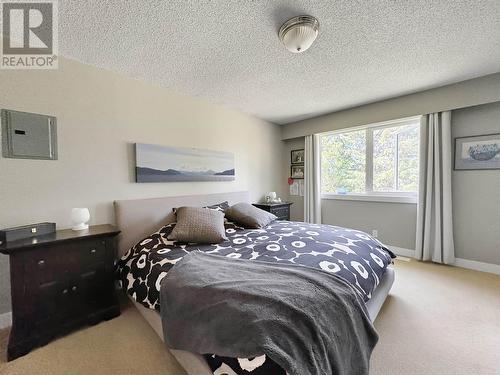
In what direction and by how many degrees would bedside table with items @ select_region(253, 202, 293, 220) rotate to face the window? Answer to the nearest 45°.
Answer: approximately 45° to its left

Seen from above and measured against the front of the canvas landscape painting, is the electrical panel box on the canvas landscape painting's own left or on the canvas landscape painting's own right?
on the canvas landscape painting's own right

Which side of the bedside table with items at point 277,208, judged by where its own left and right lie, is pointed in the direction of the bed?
right

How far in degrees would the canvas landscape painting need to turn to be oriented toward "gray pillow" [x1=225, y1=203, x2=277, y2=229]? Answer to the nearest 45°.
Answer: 0° — it already faces it

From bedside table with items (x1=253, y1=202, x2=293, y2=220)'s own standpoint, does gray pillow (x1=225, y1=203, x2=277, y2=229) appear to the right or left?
on its right

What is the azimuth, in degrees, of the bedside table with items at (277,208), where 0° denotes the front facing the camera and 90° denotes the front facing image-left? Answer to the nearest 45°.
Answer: approximately 315°

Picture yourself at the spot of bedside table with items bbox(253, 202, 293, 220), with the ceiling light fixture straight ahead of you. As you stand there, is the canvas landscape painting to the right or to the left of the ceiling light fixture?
right

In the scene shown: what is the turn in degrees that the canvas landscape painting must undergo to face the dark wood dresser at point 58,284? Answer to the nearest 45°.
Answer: approximately 90° to its right

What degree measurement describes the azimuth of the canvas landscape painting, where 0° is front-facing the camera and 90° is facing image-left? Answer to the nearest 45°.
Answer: approximately 315°

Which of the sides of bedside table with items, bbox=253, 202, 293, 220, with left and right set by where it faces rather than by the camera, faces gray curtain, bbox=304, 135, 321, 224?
left
